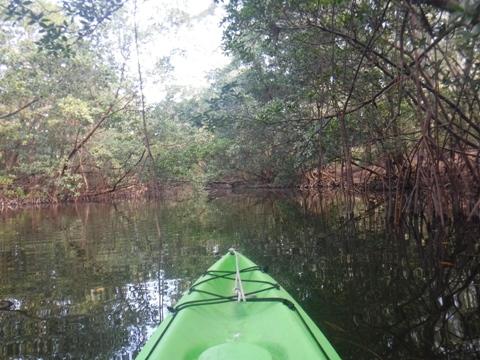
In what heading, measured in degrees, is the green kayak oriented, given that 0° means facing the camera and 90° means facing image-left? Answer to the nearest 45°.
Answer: approximately 180°
